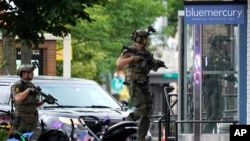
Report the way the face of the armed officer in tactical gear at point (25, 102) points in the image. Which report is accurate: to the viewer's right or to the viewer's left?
to the viewer's right

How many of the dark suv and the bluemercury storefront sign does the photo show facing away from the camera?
0

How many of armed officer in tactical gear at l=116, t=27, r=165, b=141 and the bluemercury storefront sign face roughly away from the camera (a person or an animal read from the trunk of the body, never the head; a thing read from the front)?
0

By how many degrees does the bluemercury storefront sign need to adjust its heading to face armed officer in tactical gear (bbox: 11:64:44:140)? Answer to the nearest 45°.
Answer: approximately 45° to its right

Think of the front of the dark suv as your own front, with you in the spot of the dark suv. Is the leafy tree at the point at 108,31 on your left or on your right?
on your left

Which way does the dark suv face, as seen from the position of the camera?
facing the viewer and to the right of the viewer

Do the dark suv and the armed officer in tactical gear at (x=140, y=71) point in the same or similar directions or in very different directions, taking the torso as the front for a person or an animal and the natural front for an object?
same or similar directions

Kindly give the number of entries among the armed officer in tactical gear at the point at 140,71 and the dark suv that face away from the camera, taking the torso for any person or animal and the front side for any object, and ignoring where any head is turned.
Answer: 0

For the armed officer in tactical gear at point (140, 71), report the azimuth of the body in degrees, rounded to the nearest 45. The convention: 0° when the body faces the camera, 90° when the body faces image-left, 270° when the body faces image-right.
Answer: approximately 315°

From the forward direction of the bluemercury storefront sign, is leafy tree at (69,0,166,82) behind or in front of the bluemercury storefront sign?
behind

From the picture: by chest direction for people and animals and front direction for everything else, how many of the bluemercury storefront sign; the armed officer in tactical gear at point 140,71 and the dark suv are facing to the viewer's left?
0

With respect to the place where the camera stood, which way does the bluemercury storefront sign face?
facing the viewer

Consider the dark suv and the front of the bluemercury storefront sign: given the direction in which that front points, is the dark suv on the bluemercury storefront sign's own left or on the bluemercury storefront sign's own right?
on the bluemercury storefront sign's own right
